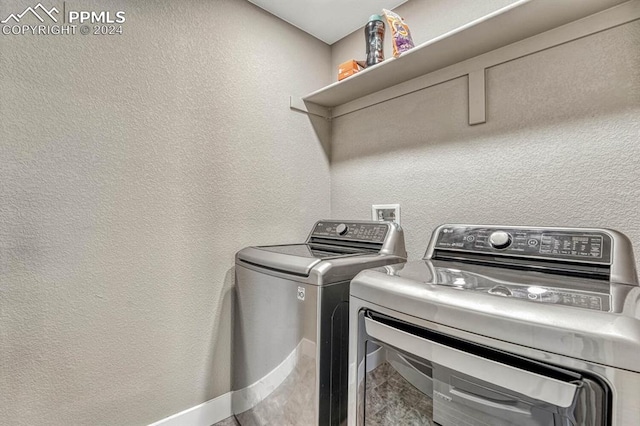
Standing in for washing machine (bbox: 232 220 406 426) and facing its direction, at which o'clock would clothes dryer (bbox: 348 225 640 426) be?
clothes dryer (bbox: 348 225 640 426) is roughly at 9 o'clock from washing machine (bbox: 232 220 406 426).

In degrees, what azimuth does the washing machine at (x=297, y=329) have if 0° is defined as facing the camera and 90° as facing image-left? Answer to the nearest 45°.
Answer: approximately 45°
